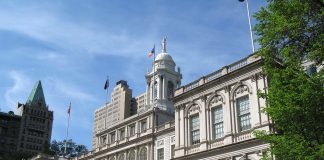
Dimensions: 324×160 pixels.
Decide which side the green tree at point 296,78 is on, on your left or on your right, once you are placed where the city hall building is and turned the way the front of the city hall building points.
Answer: on your left
